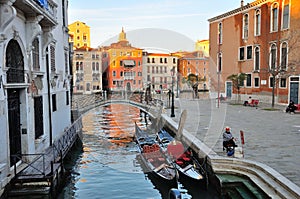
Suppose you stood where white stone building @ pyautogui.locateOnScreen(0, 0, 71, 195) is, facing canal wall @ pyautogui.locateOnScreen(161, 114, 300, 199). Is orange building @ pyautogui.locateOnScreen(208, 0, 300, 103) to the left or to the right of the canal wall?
left

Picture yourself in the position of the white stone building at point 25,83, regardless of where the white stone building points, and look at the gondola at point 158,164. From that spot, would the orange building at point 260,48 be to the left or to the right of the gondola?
left

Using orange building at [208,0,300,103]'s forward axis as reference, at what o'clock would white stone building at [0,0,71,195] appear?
The white stone building is roughly at 11 o'clock from the orange building.

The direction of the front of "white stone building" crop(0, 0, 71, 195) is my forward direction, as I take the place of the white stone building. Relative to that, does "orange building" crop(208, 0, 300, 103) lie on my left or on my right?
on my left

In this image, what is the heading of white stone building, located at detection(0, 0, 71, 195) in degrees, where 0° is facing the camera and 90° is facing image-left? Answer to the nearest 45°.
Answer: approximately 315°
